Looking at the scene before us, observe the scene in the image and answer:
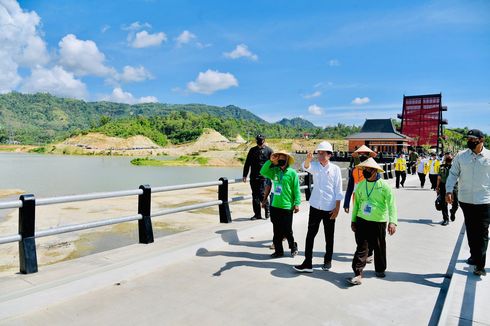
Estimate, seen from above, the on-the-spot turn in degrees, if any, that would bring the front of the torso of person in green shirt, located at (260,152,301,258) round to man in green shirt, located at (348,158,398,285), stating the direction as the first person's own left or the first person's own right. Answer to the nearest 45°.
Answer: approximately 90° to the first person's own left

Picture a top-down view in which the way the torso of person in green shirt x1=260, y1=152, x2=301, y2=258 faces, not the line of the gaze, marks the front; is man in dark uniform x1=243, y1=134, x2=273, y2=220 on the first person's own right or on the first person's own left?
on the first person's own right

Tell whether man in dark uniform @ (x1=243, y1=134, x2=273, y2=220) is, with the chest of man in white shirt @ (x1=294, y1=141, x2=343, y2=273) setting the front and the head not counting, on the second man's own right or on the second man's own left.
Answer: on the second man's own right

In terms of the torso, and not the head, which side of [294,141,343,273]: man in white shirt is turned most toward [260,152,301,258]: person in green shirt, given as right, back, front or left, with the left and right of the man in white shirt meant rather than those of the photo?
right

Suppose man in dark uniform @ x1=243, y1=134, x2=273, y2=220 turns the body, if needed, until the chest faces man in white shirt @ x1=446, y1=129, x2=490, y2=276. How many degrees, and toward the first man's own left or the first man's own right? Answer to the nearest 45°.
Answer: approximately 45° to the first man's own left

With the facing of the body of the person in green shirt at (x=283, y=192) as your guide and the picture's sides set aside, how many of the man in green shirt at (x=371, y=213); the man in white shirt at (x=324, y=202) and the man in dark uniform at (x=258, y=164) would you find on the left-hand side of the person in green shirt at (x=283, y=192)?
2

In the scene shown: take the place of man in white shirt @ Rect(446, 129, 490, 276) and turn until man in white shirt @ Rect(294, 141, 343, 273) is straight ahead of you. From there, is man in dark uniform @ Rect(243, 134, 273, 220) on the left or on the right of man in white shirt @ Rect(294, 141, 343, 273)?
right

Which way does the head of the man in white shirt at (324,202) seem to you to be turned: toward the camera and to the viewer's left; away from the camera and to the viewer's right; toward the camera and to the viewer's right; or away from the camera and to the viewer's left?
toward the camera and to the viewer's left

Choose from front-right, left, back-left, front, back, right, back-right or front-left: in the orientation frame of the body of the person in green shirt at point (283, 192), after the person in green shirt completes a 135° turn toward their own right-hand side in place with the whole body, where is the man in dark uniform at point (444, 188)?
front-right

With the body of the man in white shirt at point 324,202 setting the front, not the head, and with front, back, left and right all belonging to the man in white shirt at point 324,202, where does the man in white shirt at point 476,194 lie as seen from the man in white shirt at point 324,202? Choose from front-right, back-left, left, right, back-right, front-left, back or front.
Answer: back-left

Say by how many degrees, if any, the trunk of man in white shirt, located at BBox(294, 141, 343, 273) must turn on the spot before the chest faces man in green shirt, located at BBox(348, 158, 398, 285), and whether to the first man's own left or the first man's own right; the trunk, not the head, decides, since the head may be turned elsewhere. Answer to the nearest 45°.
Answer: approximately 90° to the first man's own left

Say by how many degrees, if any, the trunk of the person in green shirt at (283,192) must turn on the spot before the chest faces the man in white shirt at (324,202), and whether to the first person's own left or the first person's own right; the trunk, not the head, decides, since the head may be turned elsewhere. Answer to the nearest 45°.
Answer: approximately 90° to the first person's own left

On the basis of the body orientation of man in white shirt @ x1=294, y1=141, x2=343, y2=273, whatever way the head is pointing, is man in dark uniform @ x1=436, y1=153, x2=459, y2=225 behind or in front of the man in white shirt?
behind

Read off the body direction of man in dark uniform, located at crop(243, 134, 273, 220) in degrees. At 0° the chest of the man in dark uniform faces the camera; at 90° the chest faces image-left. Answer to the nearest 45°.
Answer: approximately 0°
